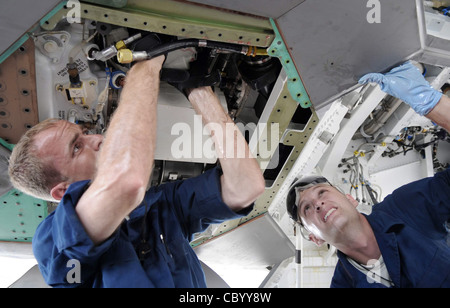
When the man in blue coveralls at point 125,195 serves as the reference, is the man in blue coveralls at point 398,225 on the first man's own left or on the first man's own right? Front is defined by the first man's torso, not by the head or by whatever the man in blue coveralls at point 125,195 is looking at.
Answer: on the first man's own left

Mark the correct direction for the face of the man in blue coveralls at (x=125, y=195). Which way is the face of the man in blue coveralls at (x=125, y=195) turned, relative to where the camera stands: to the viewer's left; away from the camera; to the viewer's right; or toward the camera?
to the viewer's right
